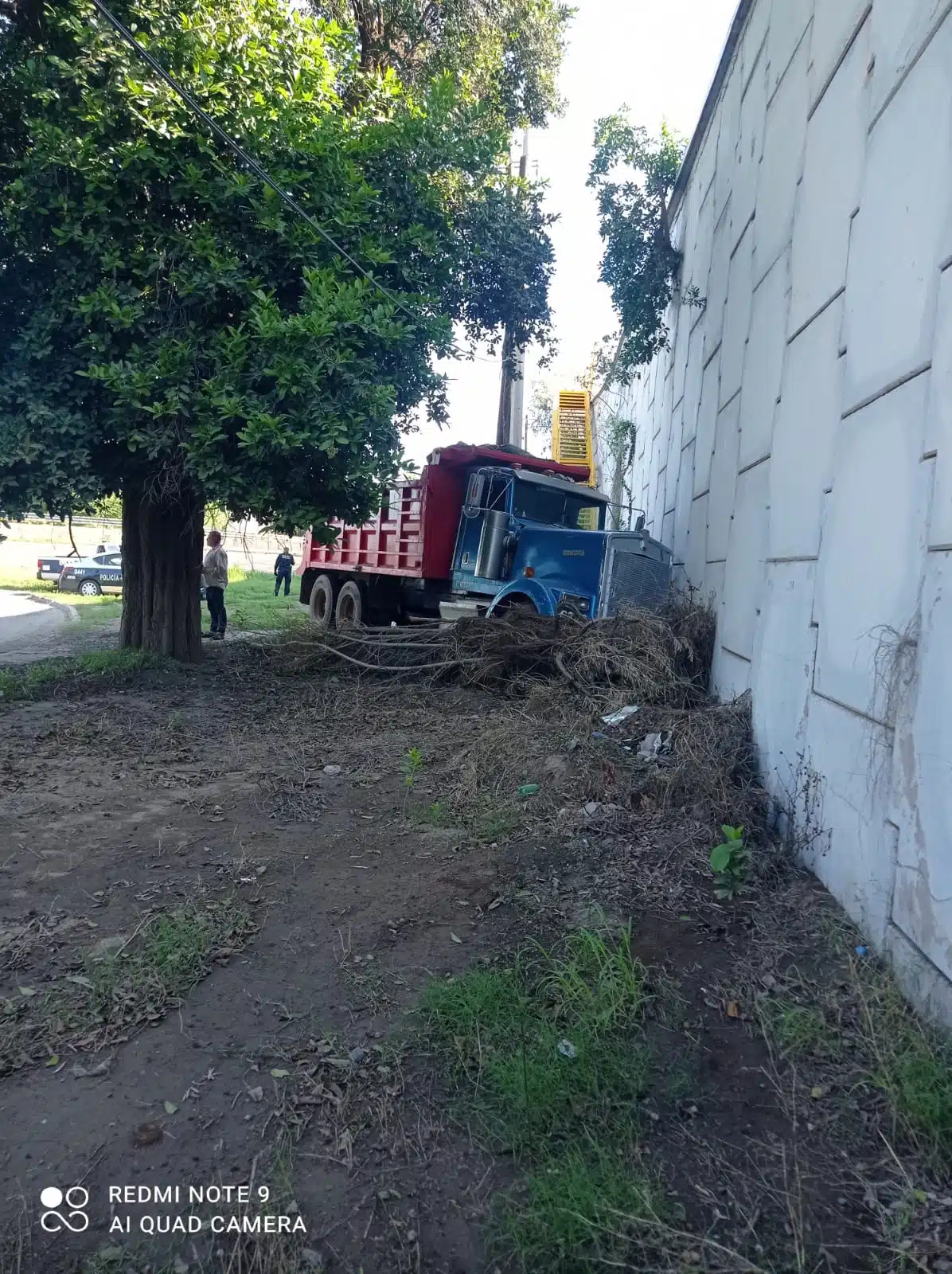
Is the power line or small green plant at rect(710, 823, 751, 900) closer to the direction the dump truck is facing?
the small green plant

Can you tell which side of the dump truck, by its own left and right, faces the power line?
right

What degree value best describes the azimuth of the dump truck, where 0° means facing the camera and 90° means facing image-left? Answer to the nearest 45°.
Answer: approximately 315°
